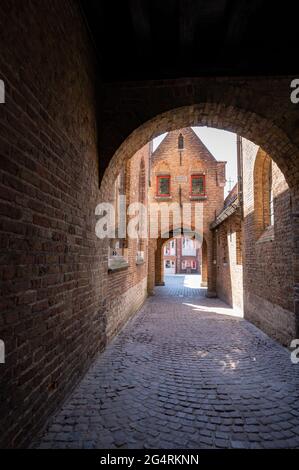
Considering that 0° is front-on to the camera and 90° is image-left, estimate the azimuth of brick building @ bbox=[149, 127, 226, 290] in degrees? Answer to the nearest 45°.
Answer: approximately 0°

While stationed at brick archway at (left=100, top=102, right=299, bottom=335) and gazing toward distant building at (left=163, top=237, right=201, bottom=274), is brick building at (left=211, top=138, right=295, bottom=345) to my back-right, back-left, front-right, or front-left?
front-right

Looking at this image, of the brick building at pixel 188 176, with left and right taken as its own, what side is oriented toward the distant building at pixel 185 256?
back

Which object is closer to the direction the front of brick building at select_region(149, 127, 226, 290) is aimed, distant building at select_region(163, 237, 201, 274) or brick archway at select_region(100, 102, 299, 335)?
the brick archway

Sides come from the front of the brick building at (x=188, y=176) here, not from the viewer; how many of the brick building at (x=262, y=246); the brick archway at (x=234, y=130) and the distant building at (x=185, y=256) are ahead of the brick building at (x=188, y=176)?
2

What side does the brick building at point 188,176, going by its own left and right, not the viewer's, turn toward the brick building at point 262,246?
front

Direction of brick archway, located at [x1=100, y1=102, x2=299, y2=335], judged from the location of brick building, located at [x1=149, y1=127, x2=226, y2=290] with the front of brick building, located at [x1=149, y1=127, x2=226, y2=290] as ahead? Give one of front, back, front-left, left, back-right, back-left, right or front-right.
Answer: front
